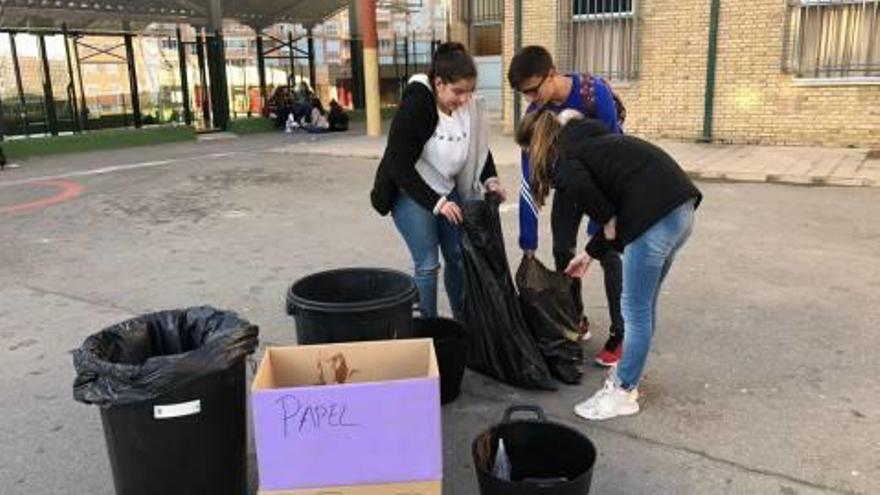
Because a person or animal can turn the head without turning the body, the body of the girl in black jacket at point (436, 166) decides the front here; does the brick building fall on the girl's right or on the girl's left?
on the girl's left

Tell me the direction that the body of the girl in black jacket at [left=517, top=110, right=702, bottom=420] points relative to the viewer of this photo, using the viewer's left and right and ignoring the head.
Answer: facing to the left of the viewer

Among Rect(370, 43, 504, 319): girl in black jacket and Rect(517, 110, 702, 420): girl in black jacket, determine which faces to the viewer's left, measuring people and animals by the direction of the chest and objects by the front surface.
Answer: Rect(517, 110, 702, 420): girl in black jacket

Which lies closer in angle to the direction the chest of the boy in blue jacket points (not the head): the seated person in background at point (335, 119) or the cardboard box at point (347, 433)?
the cardboard box

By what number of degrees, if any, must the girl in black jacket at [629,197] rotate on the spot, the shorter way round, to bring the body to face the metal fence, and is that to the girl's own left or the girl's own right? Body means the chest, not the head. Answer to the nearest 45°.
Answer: approximately 45° to the girl's own right

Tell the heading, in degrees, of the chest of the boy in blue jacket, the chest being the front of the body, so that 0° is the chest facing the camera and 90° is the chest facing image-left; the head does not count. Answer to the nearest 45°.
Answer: approximately 45°

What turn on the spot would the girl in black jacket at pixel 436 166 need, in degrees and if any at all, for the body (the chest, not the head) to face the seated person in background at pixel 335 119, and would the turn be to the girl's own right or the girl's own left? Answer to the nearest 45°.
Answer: approximately 135° to the girl's own left

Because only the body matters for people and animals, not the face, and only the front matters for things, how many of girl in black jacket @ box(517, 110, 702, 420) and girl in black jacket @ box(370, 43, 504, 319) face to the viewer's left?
1

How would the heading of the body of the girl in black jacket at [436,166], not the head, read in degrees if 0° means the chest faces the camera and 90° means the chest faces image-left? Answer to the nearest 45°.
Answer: approximately 315°

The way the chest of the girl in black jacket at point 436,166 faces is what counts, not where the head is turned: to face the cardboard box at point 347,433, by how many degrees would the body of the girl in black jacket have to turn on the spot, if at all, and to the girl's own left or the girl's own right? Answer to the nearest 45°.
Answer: approximately 45° to the girl's own right

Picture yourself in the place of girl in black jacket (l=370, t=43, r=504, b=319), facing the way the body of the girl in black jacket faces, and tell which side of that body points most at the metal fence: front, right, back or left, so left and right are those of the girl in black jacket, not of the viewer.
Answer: back
